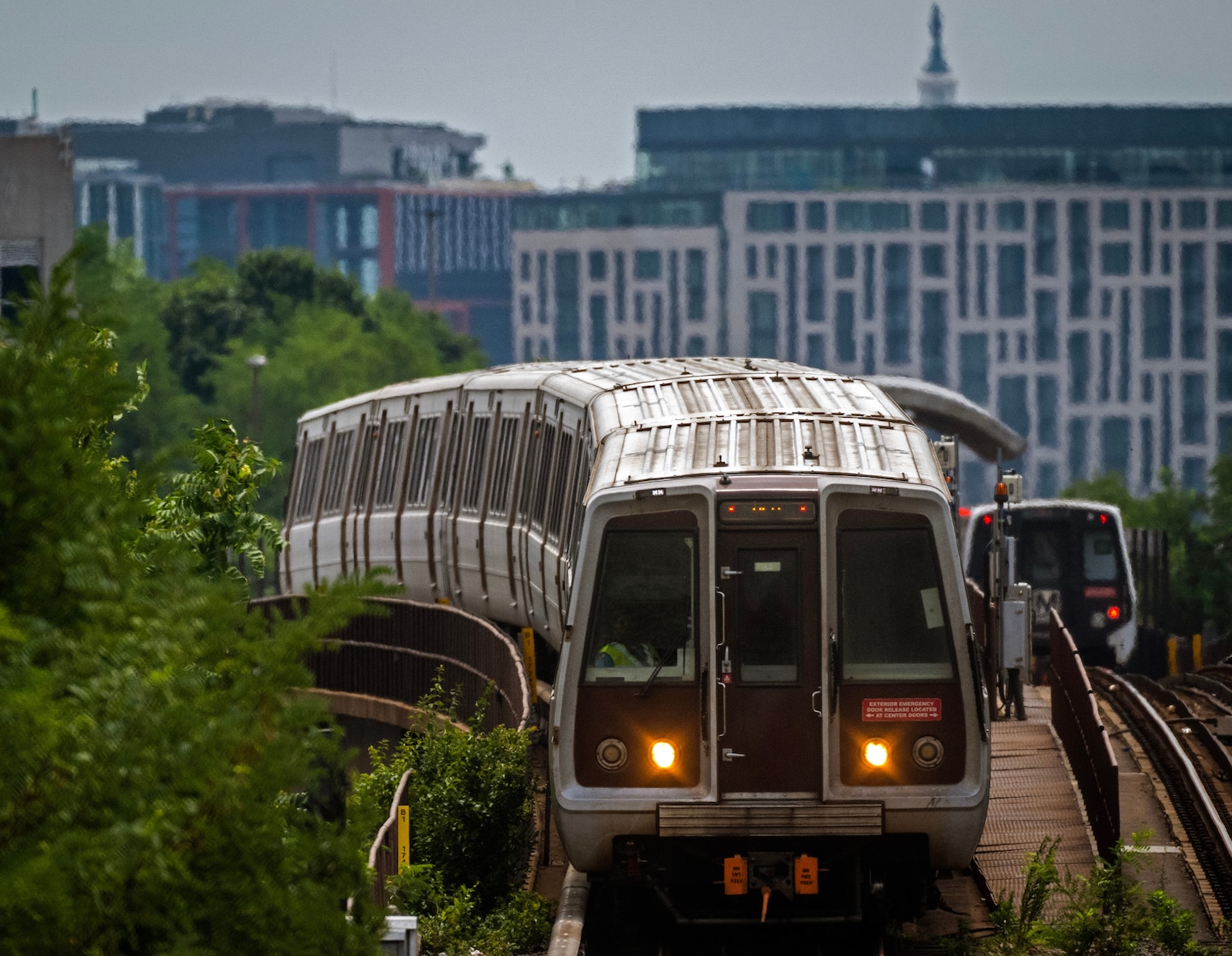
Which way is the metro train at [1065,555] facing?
away from the camera

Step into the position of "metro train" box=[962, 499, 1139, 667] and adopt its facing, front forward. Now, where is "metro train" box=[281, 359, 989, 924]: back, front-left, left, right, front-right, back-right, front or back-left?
back

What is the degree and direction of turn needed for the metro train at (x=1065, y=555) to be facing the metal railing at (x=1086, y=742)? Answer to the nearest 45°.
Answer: approximately 180°

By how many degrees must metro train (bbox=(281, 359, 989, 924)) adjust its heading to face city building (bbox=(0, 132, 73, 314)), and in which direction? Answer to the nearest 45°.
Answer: approximately 180°

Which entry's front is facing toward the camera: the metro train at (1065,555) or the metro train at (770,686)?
the metro train at (770,686)

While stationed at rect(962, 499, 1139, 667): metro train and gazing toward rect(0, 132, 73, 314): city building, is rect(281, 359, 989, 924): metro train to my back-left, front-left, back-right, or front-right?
back-left

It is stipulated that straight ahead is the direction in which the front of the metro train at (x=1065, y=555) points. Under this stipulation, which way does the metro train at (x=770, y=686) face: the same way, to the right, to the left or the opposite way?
the opposite way

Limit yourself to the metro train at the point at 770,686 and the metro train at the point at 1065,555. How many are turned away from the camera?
1

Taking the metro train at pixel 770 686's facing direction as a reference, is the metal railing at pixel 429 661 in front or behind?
behind

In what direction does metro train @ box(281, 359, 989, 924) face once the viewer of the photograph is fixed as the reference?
facing the viewer
